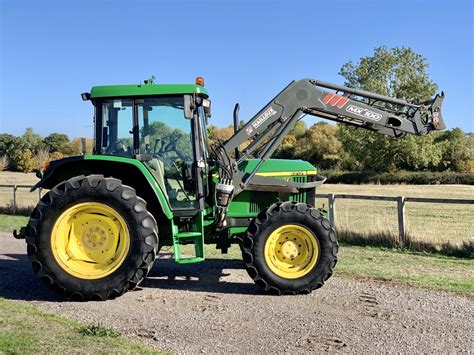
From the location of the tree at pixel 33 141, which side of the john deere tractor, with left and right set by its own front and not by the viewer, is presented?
left

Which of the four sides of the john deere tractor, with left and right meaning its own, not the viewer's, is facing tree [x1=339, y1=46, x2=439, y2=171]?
left

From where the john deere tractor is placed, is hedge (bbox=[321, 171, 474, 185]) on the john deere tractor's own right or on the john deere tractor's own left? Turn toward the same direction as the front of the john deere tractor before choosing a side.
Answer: on the john deere tractor's own left

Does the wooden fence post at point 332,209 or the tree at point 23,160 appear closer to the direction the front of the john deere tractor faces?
the wooden fence post

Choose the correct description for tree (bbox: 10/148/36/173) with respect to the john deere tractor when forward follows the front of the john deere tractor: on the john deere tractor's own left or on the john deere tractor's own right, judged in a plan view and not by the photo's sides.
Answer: on the john deere tractor's own left

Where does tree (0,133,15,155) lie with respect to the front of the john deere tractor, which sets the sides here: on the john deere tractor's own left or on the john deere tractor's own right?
on the john deere tractor's own left

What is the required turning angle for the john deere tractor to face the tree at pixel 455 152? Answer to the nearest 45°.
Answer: approximately 45° to its left

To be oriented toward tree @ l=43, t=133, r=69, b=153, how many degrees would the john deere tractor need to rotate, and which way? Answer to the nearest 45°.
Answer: approximately 90° to its left

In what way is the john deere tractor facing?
to the viewer's right

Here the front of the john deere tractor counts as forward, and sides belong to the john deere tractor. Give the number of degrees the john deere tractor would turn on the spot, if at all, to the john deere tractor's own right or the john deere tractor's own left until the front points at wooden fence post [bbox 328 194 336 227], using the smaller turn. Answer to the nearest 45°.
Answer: approximately 45° to the john deere tractor's own left

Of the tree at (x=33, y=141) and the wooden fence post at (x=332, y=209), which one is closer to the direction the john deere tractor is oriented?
the wooden fence post

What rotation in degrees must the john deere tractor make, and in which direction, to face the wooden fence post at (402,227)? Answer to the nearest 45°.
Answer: approximately 45° to its left
